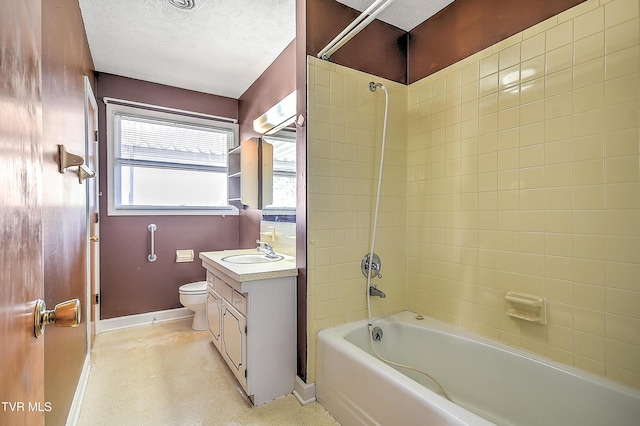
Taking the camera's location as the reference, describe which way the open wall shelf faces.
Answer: facing the viewer and to the left of the viewer

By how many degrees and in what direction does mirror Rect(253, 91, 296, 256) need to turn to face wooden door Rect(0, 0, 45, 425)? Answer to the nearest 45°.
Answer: approximately 45° to its left

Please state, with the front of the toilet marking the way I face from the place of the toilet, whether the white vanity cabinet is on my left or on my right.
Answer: on my left

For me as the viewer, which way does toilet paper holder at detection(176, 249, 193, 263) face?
facing the viewer

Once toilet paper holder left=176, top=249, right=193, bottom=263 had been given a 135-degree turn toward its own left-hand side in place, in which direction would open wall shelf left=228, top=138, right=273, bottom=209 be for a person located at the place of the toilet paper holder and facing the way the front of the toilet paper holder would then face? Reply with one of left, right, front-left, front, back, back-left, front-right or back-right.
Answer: right

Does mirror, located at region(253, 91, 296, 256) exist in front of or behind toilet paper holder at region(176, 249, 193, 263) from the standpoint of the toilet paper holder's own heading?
in front

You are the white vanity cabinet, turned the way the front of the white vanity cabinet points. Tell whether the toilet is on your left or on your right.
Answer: on your right

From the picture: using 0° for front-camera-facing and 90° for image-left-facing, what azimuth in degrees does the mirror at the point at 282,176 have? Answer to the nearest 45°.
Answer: approximately 45°
